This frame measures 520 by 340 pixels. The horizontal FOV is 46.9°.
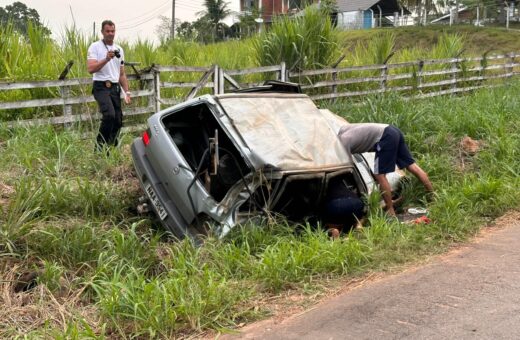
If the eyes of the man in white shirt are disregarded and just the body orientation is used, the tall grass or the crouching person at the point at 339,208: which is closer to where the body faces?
the crouching person

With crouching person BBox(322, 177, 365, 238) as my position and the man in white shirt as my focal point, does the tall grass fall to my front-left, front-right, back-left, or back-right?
front-right

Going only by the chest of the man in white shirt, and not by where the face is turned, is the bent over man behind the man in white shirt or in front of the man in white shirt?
in front

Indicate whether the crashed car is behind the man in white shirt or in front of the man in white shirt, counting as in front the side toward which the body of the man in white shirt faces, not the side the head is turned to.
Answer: in front

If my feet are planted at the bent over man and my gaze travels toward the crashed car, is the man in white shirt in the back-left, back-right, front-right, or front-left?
front-right

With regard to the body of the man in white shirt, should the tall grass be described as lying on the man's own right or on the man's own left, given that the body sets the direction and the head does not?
on the man's own left

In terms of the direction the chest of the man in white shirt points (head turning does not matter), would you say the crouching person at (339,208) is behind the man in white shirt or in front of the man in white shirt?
in front

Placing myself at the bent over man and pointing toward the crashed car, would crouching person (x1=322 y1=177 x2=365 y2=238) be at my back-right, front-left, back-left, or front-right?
front-left

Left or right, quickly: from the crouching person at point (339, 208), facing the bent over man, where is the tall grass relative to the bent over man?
left

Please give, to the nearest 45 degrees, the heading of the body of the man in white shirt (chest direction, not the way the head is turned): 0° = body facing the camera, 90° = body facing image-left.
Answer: approximately 315°
